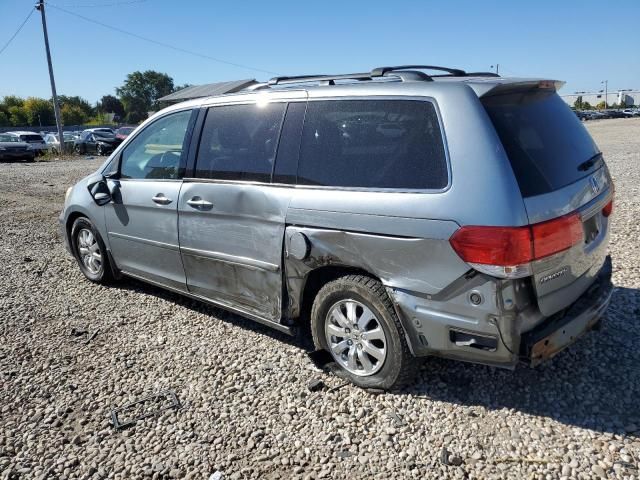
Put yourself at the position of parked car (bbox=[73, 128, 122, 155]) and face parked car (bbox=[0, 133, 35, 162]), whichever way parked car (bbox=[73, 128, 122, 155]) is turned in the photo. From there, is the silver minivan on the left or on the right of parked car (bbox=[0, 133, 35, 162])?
left

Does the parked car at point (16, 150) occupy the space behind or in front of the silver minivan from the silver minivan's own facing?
in front

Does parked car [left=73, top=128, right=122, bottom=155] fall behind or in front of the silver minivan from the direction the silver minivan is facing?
in front

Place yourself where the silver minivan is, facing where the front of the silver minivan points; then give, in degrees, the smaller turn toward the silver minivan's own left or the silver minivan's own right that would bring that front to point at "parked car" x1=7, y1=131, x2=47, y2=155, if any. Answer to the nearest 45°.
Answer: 0° — it already faces it

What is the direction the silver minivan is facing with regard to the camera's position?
facing away from the viewer and to the left of the viewer
